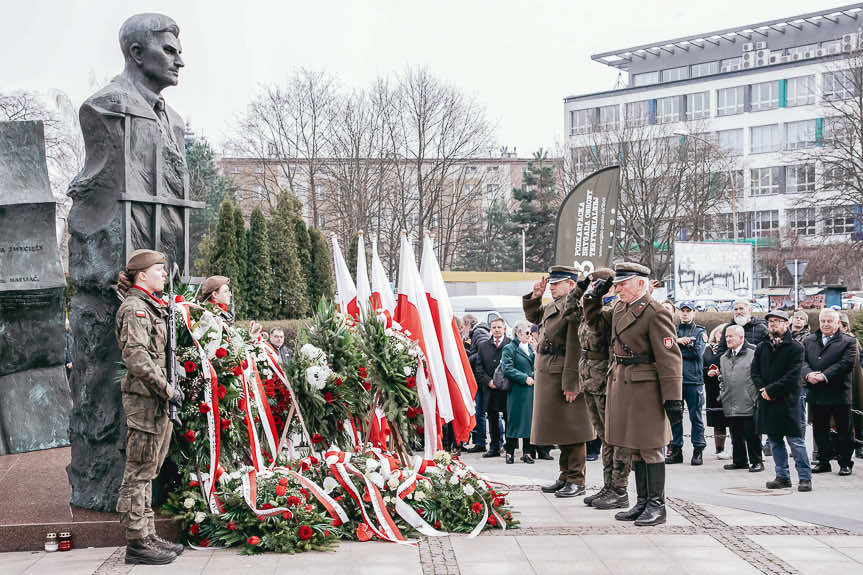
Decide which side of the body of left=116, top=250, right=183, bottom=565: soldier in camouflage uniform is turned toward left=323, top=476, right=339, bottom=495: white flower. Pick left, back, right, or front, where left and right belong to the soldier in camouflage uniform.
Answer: front

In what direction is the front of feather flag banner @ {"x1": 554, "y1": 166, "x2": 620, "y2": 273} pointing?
toward the camera

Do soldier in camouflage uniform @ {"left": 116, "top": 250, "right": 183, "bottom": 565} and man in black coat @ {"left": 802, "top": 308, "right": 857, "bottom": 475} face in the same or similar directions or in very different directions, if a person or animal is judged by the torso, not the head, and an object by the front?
very different directions

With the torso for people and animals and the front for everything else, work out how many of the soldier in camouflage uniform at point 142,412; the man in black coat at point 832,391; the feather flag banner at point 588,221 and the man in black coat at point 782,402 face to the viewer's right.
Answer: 1

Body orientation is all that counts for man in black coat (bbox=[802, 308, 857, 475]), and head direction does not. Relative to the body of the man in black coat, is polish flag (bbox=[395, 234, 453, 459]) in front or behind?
in front

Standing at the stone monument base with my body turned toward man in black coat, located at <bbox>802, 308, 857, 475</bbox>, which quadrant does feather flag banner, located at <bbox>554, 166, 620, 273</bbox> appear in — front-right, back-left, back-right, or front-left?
front-left

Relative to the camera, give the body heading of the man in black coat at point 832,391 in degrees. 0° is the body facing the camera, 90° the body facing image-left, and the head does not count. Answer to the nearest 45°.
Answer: approximately 45°

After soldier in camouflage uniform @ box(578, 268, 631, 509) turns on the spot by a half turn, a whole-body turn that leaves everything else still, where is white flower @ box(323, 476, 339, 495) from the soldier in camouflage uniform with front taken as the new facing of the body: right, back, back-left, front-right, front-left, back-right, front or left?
back-right

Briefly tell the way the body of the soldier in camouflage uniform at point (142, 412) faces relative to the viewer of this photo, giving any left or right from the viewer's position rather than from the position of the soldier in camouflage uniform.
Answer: facing to the right of the viewer

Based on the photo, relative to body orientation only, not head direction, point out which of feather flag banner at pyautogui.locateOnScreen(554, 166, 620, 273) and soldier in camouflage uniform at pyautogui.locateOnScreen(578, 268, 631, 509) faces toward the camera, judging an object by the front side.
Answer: the feather flag banner

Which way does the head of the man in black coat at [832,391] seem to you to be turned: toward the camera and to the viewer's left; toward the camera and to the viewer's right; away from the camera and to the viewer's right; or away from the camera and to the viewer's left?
toward the camera and to the viewer's left

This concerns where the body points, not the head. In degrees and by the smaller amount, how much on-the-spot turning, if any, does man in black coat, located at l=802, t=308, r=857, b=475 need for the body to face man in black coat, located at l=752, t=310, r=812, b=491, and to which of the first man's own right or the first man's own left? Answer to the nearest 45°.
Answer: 0° — they already face them

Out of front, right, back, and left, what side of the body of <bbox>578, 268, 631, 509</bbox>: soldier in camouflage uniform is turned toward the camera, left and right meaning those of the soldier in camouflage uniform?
left

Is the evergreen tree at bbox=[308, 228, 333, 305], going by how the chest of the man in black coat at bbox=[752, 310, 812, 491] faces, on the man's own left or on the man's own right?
on the man's own right

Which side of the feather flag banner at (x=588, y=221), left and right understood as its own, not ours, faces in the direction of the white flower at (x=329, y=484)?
front

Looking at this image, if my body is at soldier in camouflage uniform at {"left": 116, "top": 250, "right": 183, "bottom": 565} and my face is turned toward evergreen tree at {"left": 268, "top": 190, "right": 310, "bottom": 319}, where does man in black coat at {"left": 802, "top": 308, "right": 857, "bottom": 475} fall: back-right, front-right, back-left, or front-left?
front-right

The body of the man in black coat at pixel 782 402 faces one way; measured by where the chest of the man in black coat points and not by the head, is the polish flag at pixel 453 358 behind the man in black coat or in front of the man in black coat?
in front

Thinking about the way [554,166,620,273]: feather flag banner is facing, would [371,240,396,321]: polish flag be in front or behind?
in front
